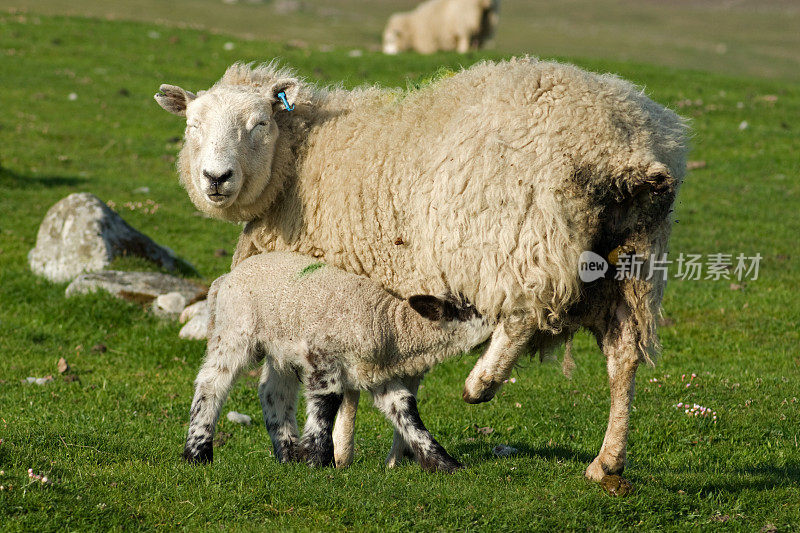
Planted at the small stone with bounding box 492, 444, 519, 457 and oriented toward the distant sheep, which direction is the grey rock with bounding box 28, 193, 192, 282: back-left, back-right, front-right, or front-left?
front-left

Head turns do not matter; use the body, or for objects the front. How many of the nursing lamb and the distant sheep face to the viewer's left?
1

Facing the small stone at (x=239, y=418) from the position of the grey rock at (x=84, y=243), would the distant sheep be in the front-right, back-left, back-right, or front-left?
back-left

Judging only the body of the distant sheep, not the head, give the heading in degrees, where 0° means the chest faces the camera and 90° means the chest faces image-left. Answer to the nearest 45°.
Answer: approximately 90°

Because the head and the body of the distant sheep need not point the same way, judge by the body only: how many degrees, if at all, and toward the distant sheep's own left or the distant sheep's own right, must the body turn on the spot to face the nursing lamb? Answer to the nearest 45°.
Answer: approximately 90° to the distant sheep's own left

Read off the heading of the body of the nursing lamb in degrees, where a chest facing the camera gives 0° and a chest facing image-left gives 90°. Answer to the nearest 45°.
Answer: approximately 270°

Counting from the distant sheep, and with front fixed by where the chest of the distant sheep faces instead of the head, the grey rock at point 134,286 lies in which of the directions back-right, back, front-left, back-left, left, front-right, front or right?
left

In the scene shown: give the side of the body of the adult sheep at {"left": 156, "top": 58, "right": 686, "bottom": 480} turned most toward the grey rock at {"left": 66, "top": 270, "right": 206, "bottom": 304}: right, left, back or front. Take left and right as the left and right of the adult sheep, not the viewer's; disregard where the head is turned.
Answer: front

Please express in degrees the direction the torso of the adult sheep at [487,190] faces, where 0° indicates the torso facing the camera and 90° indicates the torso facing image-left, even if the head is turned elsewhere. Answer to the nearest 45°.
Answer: approximately 135°

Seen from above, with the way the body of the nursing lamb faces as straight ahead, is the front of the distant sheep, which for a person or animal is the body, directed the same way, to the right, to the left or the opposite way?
the opposite way

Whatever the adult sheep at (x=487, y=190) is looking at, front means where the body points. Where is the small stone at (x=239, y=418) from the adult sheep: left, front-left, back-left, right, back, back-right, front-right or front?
front
